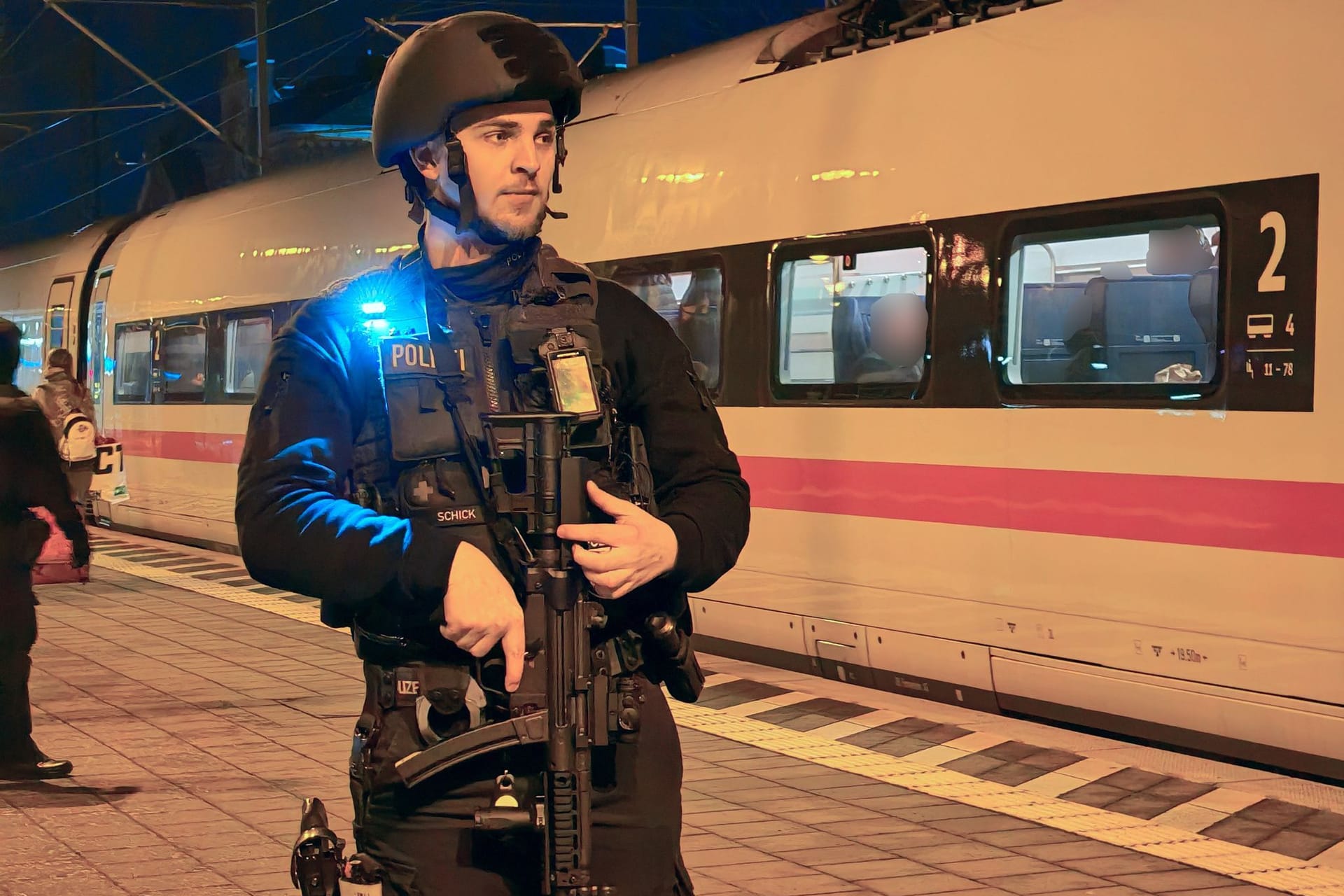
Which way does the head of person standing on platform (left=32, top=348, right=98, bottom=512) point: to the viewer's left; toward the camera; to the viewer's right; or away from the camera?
away from the camera

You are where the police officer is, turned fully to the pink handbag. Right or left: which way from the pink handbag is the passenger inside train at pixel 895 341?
right

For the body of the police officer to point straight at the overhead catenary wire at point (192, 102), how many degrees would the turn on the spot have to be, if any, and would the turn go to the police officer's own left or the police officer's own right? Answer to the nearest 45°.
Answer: approximately 180°

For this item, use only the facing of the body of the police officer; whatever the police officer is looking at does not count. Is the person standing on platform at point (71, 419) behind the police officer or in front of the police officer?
behind

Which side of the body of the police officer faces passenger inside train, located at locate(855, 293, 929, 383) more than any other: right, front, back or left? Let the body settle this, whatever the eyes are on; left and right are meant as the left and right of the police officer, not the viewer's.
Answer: back

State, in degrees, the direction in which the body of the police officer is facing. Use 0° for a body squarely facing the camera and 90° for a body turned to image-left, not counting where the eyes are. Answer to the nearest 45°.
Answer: approximately 0°
